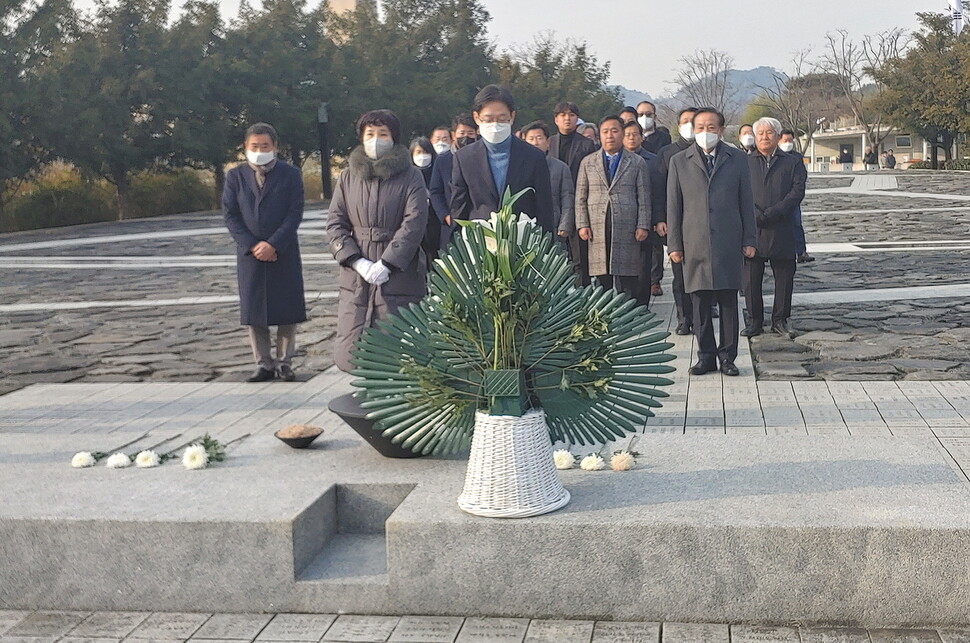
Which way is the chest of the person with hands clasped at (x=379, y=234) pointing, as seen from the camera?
toward the camera

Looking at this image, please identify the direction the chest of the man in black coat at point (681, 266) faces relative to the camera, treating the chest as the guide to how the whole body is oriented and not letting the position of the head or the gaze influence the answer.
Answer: toward the camera

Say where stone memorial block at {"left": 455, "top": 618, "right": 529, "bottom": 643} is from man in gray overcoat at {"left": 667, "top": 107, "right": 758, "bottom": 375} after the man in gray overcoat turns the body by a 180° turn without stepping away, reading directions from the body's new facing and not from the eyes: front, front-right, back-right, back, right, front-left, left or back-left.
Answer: back

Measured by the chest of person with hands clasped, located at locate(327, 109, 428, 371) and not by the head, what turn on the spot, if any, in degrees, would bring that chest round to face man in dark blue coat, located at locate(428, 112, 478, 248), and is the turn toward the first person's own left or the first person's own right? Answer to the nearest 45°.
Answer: approximately 180°

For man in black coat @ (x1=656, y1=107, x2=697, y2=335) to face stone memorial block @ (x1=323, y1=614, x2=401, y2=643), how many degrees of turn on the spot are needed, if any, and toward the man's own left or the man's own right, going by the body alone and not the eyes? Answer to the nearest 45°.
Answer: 0° — they already face it

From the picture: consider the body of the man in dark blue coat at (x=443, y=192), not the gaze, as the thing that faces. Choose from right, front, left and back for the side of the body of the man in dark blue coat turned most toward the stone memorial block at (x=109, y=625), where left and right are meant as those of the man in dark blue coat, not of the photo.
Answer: front

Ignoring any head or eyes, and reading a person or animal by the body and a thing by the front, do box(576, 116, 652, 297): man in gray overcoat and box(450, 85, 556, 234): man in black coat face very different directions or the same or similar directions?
same or similar directions

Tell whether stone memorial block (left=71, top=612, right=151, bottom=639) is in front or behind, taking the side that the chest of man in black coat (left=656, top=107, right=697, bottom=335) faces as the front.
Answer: in front

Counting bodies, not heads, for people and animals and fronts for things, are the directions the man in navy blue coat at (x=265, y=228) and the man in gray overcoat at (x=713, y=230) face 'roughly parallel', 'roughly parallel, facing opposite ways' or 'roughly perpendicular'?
roughly parallel

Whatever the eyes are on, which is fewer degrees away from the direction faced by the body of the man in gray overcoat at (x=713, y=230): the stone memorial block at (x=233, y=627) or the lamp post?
the stone memorial block

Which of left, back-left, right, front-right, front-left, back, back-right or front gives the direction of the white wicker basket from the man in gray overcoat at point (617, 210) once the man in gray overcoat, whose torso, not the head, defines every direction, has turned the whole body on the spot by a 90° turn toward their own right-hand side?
left

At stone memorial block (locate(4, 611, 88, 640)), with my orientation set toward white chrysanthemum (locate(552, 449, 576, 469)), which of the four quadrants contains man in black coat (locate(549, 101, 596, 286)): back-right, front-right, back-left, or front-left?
front-left

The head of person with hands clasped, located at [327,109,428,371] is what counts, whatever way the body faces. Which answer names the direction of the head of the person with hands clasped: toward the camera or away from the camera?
toward the camera

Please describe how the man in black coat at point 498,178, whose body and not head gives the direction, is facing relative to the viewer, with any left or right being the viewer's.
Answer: facing the viewer

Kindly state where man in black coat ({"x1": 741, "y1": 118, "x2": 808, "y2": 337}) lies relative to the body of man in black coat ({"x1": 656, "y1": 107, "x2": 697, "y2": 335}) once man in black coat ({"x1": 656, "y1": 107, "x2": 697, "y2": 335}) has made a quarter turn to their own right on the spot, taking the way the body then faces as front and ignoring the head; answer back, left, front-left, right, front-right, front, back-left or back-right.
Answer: back

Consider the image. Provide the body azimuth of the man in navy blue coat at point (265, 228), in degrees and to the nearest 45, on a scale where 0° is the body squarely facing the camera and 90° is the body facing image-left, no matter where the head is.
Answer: approximately 0°

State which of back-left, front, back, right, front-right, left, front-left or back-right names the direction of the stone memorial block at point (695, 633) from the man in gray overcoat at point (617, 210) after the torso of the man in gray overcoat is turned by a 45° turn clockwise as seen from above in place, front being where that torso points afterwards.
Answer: front-left

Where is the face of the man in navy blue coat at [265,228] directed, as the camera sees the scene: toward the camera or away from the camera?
toward the camera

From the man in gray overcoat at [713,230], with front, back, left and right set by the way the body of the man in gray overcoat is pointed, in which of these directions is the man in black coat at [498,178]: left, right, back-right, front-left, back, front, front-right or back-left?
front-right
